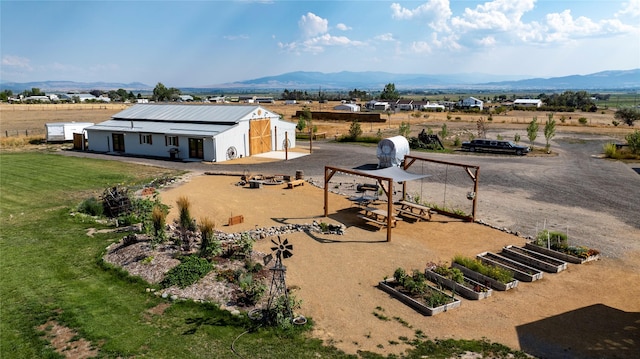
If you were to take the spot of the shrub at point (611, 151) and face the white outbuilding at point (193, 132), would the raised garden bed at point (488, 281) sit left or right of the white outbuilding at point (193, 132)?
left
